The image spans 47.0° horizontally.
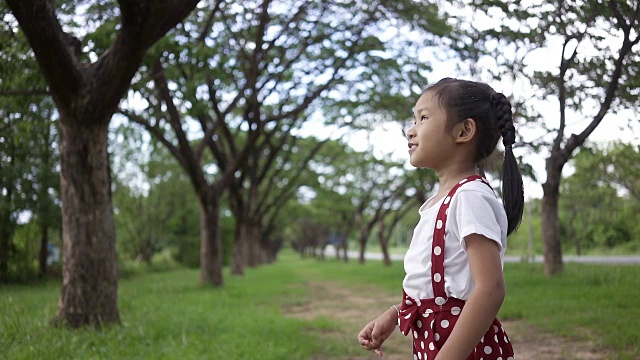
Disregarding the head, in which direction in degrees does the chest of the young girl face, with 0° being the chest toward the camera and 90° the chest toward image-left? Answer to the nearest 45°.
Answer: approximately 90°

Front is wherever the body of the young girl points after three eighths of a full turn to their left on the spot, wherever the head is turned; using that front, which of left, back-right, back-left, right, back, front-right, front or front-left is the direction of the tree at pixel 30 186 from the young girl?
back

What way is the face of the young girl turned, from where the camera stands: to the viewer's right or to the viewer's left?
to the viewer's left

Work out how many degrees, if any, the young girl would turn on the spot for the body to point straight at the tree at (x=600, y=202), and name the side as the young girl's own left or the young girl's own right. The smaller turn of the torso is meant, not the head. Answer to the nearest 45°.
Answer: approximately 90° to the young girl's own right

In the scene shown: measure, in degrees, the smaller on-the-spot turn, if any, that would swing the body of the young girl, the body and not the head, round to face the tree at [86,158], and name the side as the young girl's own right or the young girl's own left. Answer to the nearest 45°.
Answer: approximately 45° to the young girl's own right
